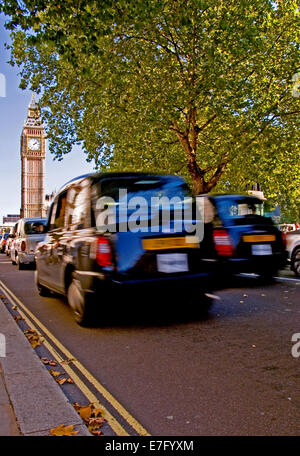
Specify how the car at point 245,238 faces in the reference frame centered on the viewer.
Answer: facing away from the viewer and to the left of the viewer

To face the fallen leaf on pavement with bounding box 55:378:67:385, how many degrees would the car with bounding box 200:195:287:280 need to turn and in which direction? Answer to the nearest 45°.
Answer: approximately 135° to its left

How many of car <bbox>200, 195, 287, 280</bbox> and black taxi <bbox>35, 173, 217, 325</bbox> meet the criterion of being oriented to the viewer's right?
0

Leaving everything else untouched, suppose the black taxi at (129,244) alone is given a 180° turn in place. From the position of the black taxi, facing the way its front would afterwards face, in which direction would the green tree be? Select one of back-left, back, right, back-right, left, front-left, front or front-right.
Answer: back-left

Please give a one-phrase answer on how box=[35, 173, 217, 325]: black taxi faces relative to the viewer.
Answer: facing away from the viewer and to the left of the viewer

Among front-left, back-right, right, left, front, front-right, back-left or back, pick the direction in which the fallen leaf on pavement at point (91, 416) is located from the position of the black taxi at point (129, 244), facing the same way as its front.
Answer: back-left

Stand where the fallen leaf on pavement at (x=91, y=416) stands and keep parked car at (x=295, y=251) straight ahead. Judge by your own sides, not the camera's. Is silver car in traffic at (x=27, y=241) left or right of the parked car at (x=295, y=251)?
left

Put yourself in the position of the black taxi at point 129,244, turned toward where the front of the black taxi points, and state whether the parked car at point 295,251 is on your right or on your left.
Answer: on your right

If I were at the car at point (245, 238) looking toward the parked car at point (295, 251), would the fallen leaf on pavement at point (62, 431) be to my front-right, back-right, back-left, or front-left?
back-right
